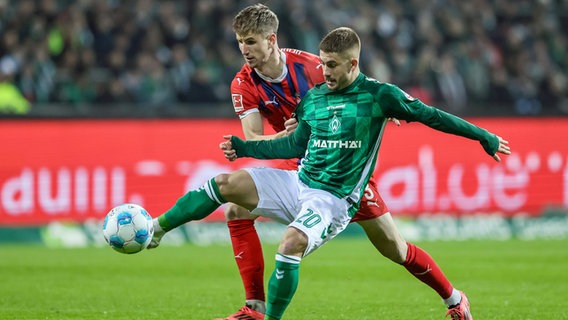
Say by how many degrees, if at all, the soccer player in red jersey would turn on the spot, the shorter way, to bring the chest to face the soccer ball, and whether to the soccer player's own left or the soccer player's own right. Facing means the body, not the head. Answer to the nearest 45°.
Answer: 0° — they already face it

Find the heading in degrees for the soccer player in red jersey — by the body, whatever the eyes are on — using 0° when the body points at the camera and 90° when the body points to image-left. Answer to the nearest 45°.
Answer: approximately 45°

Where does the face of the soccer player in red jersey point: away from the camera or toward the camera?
toward the camera

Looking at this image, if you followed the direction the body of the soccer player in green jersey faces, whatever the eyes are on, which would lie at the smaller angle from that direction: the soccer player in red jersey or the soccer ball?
the soccer ball

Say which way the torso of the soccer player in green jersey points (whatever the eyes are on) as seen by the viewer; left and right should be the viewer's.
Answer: facing the viewer and to the left of the viewer

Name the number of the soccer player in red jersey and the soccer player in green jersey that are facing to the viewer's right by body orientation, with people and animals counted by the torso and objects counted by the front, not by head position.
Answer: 0

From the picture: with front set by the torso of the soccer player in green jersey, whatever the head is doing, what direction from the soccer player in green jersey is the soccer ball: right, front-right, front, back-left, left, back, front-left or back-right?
front-right

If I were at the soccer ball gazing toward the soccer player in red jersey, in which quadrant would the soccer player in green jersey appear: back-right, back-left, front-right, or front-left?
front-right

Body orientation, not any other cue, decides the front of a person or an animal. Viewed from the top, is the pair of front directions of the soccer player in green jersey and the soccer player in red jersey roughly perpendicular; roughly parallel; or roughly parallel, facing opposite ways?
roughly parallel

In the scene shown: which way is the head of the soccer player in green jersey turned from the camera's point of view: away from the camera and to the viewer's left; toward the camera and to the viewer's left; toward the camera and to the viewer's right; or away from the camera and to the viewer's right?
toward the camera and to the viewer's left
